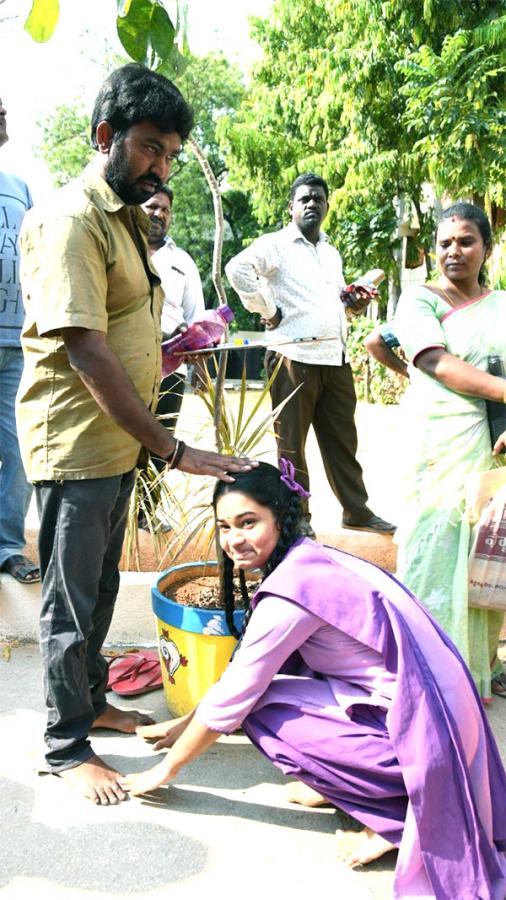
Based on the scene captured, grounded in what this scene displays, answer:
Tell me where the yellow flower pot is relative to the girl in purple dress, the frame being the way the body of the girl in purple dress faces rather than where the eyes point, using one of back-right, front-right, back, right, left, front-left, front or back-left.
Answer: front-right

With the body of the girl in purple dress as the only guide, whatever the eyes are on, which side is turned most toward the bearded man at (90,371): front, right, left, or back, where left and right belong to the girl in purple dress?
front

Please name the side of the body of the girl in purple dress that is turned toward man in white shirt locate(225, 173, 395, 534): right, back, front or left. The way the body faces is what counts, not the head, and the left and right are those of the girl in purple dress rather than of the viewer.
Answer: right

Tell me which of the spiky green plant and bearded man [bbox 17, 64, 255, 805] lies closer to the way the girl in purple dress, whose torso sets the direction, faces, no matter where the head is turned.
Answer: the bearded man

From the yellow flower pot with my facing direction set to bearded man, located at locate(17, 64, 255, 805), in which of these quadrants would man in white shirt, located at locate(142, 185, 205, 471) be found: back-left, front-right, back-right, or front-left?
back-right

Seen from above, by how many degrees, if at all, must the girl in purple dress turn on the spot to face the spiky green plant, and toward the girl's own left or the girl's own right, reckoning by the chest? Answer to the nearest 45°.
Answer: approximately 45° to the girl's own right

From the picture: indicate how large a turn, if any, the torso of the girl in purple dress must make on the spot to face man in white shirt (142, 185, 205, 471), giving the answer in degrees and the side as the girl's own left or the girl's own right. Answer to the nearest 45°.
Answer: approximately 45° to the girl's own right

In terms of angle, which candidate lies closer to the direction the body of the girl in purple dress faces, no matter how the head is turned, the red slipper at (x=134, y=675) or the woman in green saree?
the red slipper

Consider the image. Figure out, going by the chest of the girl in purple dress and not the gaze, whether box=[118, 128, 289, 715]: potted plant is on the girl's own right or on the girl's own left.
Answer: on the girl's own right

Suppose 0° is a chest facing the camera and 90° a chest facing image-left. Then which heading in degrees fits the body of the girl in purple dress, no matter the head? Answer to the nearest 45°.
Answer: approximately 90°

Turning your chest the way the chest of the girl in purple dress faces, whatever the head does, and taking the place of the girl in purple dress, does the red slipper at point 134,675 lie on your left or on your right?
on your right

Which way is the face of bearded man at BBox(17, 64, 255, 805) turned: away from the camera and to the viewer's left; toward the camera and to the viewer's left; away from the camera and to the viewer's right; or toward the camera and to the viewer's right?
toward the camera and to the viewer's right
